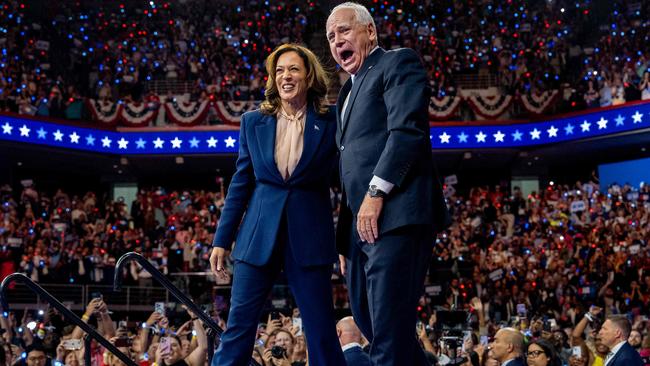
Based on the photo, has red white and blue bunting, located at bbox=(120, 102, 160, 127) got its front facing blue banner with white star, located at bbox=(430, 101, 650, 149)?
no

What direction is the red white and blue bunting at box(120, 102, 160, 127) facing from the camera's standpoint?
toward the camera

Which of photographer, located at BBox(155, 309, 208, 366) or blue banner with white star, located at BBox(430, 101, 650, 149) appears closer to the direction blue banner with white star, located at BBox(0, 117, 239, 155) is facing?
the photographer

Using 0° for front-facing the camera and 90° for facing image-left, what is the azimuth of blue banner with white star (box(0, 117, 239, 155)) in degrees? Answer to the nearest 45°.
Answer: approximately 0°

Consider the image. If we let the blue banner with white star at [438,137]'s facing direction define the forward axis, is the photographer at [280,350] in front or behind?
in front

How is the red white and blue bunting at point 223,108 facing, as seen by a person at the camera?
facing the viewer

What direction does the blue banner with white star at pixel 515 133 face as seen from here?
toward the camera

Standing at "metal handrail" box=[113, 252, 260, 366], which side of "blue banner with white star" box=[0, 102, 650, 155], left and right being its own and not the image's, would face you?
front

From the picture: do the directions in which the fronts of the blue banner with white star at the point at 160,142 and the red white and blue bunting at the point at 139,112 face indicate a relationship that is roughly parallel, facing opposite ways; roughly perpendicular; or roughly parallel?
roughly parallel

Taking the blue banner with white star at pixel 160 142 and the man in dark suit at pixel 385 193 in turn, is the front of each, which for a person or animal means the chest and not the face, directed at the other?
no

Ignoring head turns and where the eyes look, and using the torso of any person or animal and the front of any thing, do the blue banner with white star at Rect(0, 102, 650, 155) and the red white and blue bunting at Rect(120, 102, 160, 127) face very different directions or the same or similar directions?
same or similar directions

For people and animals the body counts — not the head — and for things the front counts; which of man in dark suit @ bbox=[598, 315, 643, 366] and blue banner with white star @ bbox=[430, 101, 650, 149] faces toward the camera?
the blue banner with white star

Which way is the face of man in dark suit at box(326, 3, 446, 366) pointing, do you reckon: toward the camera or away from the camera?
toward the camera

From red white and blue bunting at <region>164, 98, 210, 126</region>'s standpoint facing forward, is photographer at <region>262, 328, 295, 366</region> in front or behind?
in front
